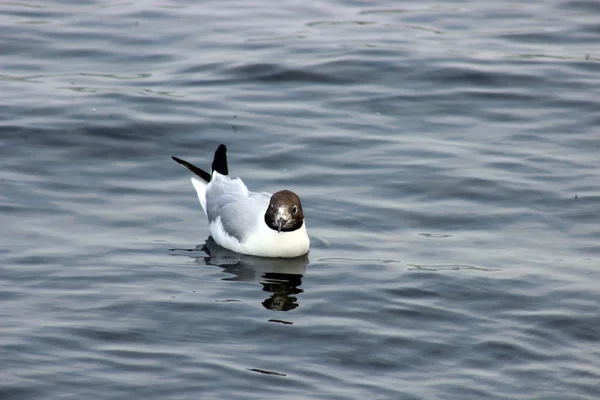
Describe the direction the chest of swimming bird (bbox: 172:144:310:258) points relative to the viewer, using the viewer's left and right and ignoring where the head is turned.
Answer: facing the viewer and to the right of the viewer
